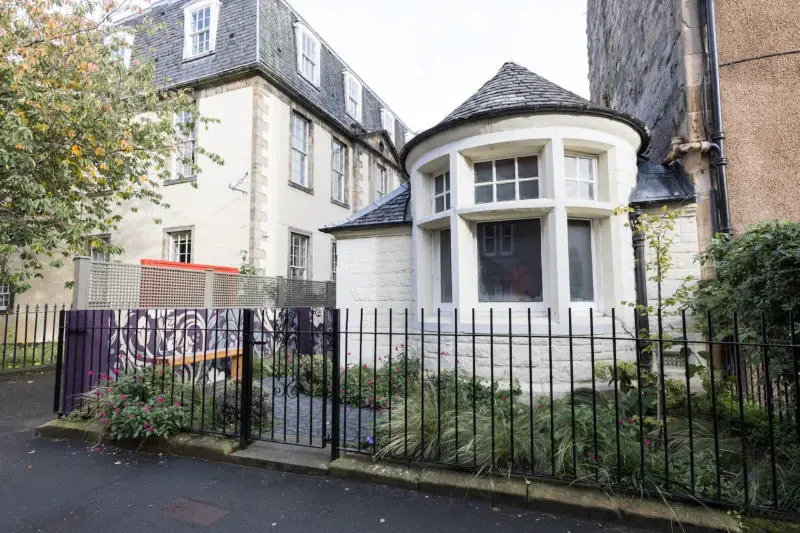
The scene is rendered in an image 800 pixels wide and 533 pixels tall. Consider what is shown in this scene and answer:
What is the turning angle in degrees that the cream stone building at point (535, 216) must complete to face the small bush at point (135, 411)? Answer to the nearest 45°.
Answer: approximately 45° to its right

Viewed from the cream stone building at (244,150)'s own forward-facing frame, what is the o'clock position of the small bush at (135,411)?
The small bush is roughly at 2 o'clock from the cream stone building.

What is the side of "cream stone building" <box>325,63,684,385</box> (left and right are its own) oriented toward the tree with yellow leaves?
right

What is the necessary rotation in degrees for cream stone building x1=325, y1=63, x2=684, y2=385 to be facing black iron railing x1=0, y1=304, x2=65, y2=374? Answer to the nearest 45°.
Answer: approximately 90° to its right

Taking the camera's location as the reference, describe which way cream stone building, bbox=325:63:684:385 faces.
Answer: facing the viewer

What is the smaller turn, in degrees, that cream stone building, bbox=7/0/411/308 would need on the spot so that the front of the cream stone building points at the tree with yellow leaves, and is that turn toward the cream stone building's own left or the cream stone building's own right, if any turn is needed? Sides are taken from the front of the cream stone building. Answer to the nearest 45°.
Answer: approximately 90° to the cream stone building's own right

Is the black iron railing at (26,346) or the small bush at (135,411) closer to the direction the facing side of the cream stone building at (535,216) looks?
the small bush

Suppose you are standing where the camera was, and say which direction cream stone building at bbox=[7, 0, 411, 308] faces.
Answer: facing the viewer and to the right of the viewer

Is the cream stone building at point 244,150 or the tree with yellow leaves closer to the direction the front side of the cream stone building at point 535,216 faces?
the tree with yellow leaves

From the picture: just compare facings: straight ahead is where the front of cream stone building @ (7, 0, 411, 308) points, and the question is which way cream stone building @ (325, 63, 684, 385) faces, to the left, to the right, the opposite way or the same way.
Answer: to the right

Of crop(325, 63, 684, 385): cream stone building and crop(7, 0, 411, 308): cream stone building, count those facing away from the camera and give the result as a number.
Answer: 0

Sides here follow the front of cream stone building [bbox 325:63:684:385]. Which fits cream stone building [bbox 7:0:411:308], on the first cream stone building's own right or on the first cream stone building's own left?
on the first cream stone building's own right
